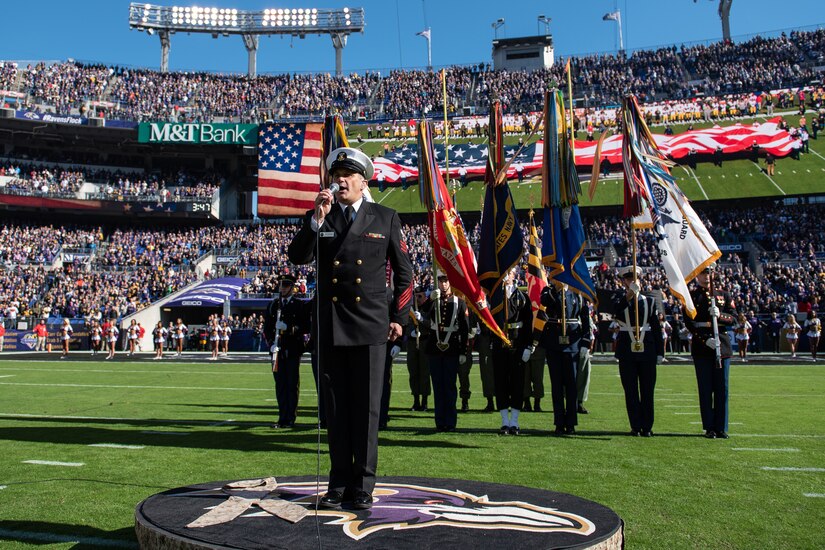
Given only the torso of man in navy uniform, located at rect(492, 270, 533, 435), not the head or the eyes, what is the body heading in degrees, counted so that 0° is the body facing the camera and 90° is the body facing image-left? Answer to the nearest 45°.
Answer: approximately 0°

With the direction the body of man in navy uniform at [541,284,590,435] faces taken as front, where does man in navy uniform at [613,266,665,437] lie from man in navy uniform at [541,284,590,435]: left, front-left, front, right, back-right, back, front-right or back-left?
left

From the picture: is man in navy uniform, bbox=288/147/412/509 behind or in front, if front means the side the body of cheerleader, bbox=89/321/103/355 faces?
in front

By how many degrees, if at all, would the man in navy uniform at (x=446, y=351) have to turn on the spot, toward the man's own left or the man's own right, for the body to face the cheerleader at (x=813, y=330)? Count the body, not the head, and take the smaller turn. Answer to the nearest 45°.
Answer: approximately 135° to the man's own left

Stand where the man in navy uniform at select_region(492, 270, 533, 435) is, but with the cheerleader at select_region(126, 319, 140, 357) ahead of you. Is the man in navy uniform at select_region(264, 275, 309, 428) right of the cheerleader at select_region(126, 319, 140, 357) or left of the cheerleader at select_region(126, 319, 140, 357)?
left

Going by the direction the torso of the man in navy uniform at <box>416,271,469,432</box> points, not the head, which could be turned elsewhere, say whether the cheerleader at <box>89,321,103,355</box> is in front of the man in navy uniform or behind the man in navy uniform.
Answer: behind

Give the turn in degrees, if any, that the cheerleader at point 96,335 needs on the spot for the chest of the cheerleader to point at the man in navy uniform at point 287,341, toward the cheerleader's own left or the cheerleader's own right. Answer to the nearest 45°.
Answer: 0° — they already face them

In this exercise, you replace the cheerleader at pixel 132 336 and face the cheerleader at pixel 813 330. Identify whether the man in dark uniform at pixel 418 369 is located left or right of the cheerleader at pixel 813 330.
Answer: right
